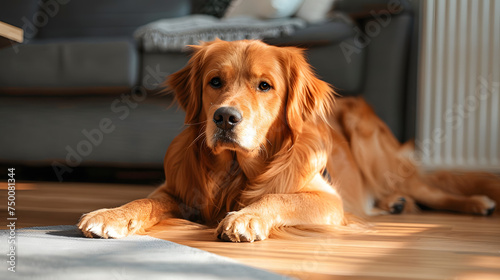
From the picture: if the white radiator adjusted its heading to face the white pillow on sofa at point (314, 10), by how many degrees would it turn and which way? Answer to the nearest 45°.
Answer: approximately 45° to its right

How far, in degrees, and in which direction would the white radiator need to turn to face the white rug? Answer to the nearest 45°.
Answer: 0° — it already faces it

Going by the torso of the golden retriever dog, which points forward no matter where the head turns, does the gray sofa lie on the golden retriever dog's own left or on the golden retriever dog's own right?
on the golden retriever dog's own right

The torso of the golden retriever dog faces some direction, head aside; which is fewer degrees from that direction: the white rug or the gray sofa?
the white rug

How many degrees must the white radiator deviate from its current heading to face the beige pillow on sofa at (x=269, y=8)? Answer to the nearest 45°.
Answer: approximately 45° to its right

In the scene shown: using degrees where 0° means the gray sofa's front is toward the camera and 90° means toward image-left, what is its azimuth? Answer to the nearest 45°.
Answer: approximately 0°

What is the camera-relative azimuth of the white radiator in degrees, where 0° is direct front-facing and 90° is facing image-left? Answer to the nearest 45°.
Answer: approximately 0°
